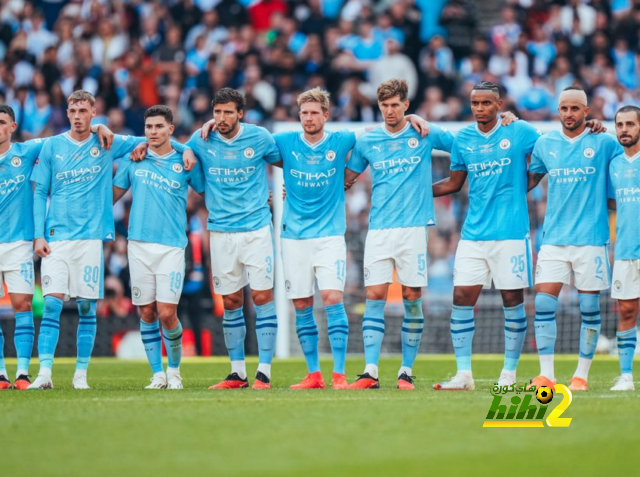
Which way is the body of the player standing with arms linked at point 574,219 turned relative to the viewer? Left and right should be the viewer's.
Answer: facing the viewer

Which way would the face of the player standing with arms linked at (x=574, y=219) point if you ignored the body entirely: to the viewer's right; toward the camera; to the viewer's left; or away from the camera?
toward the camera
